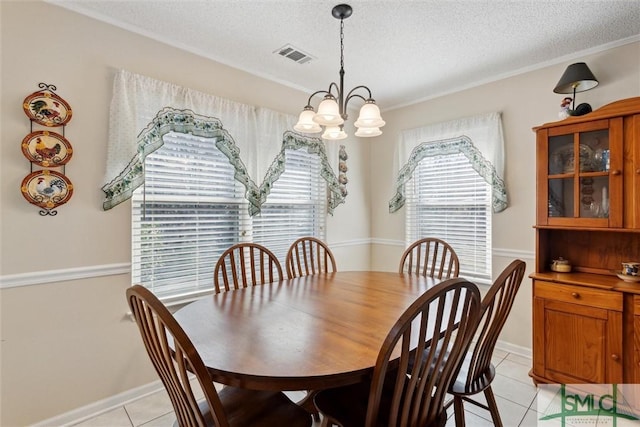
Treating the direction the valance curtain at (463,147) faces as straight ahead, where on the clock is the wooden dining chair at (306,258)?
The wooden dining chair is roughly at 12 o'clock from the valance curtain.

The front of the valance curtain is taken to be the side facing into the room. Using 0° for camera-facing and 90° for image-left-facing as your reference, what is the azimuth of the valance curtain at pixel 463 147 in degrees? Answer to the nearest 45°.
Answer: approximately 45°

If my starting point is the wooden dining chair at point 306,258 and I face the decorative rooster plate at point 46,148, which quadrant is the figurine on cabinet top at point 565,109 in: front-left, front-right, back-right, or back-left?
back-left

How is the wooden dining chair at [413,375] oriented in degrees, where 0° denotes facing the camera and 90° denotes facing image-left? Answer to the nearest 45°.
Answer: approximately 135°

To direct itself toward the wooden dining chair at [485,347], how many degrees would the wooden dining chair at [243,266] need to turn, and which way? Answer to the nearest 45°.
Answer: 0° — it already faces it

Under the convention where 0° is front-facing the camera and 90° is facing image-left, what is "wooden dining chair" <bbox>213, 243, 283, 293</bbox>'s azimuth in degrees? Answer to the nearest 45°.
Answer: approximately 315°

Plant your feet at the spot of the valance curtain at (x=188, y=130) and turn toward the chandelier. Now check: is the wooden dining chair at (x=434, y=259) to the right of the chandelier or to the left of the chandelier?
left

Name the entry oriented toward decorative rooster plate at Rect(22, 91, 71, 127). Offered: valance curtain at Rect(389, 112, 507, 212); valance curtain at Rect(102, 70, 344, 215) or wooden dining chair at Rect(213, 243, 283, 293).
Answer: valance curtain at Rect(389, 112, 507, 212)

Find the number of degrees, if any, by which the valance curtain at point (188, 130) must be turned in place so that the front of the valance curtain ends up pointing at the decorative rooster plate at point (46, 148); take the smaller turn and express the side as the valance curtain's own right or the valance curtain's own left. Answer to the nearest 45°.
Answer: approximately 90° to the valance curtain's own right
